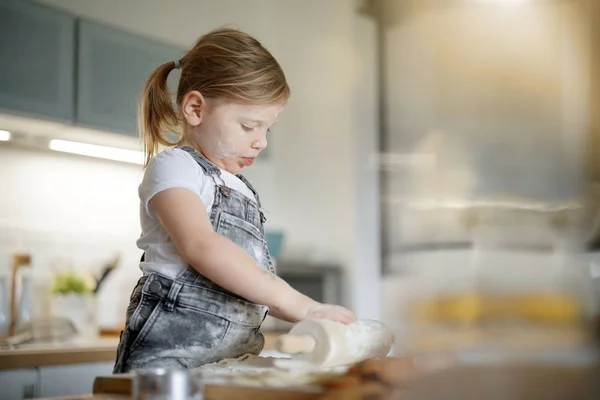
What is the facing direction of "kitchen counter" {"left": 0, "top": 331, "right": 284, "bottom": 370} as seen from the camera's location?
facing the viewer and to the right of the viewer

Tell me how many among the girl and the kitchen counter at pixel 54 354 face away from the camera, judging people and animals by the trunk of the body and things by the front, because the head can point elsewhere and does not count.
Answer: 0

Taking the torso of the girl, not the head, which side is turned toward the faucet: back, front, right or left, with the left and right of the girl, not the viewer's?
back

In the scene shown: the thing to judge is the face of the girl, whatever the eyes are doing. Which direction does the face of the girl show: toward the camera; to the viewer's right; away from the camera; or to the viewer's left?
to the viewer's right

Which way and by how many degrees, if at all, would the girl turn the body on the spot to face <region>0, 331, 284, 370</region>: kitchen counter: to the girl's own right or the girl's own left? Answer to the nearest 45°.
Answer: approximately 135° to the girl's own left
